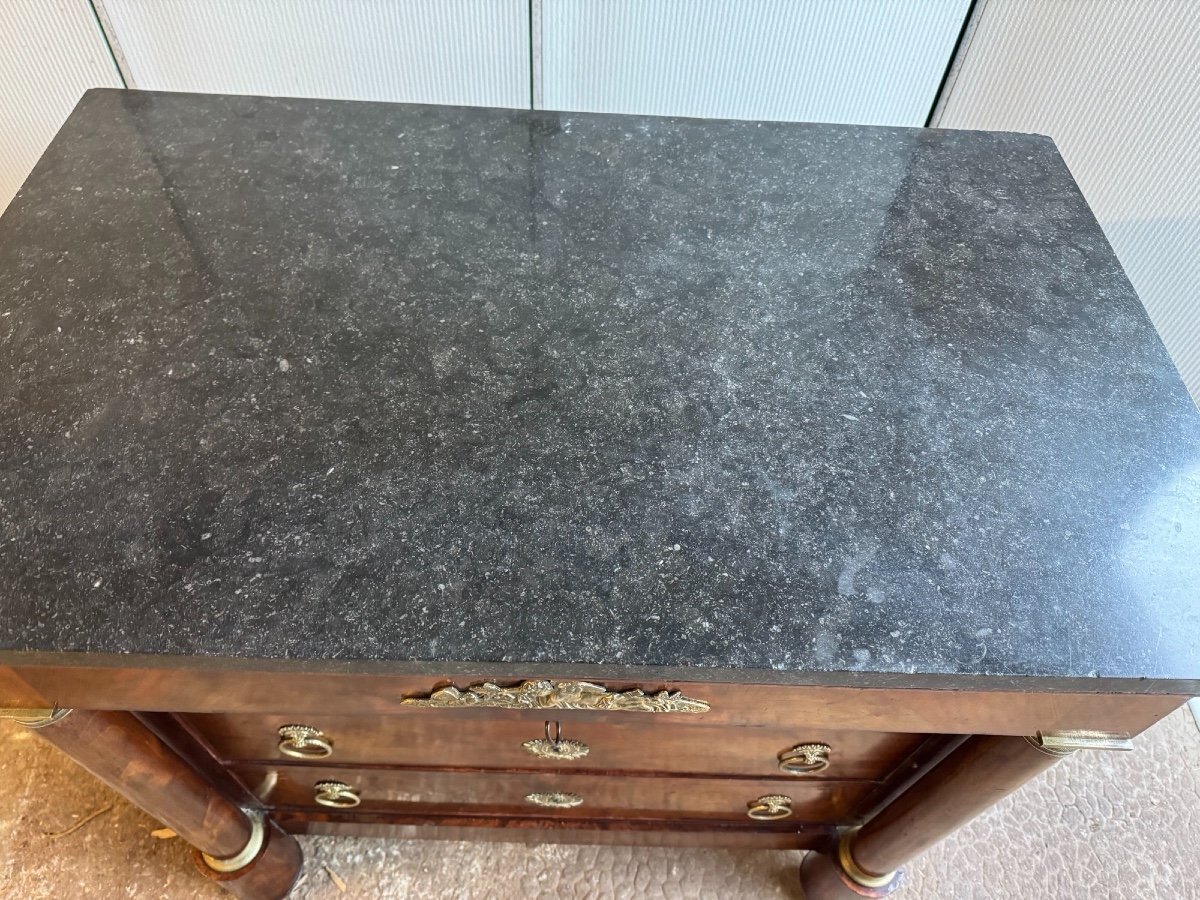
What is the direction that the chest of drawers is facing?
toward the camera
